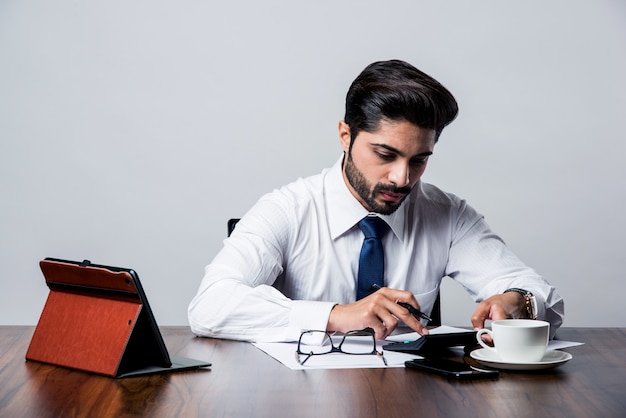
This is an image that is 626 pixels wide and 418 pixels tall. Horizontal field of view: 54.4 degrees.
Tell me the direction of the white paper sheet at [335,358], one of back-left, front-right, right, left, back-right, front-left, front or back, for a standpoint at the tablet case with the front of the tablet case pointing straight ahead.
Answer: front-right

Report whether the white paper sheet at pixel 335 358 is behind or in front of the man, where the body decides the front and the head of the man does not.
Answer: in front

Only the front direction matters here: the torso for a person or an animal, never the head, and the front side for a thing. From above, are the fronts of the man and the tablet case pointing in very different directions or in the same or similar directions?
very different directions

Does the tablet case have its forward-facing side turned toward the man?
yes

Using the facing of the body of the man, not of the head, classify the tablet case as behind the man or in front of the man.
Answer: in front

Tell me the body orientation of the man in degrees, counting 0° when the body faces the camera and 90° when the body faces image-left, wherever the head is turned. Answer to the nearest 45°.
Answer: approximately 0°

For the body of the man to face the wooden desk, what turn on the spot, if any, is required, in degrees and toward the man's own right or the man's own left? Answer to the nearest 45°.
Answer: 0° — they already face it

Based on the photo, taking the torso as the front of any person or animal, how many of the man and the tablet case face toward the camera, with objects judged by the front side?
1

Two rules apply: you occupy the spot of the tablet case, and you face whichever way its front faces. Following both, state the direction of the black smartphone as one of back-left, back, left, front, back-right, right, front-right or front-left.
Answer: front-right

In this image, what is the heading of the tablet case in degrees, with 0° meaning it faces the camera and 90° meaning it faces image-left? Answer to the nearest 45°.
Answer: approximately 225°
